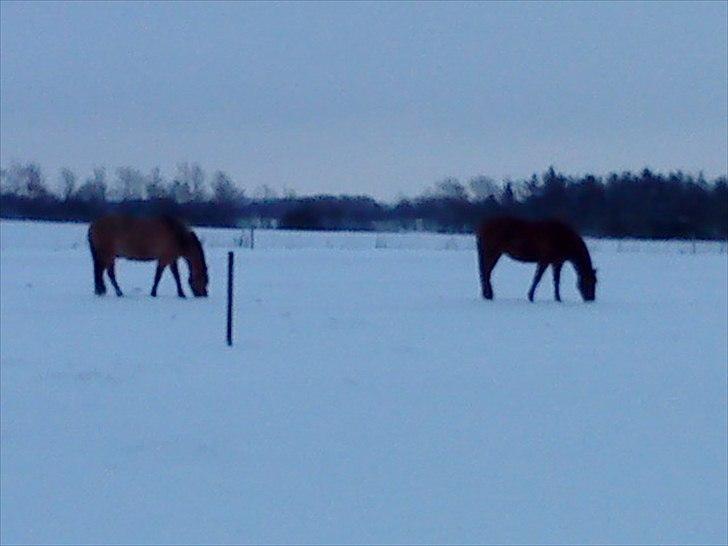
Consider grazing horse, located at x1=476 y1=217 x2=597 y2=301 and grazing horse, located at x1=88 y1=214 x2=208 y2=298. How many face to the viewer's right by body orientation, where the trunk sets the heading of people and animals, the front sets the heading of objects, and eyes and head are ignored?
2

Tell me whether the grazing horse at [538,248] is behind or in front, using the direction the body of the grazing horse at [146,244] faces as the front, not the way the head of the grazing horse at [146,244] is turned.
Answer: in front

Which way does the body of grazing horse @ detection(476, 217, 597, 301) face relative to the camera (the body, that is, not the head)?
to the viewer's right

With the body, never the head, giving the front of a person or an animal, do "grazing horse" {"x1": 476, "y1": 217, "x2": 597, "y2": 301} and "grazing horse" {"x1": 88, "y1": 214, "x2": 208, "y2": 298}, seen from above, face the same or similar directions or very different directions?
same or similar directions

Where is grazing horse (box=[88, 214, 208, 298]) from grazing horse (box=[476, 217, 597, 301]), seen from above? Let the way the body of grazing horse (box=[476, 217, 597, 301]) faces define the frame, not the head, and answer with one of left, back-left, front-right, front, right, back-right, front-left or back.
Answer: back

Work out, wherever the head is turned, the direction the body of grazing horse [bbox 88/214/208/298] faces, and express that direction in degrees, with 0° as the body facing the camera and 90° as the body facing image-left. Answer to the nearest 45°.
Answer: approximately 270°
